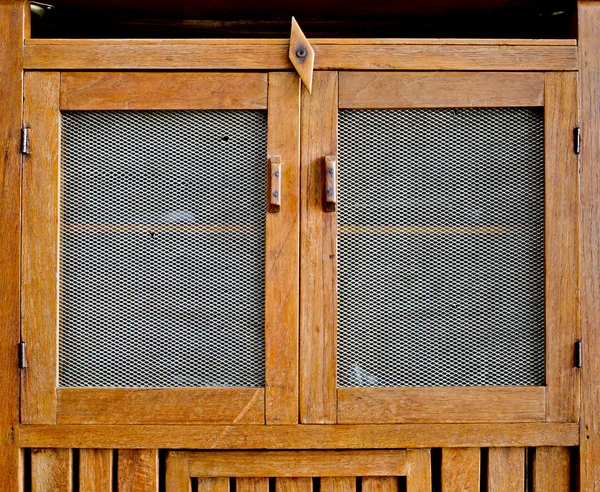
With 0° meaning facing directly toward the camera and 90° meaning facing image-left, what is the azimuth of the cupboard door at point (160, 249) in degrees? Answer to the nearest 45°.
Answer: approximately 0°

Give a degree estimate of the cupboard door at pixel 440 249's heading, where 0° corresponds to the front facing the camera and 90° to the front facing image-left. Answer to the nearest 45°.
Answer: approximately 0°
